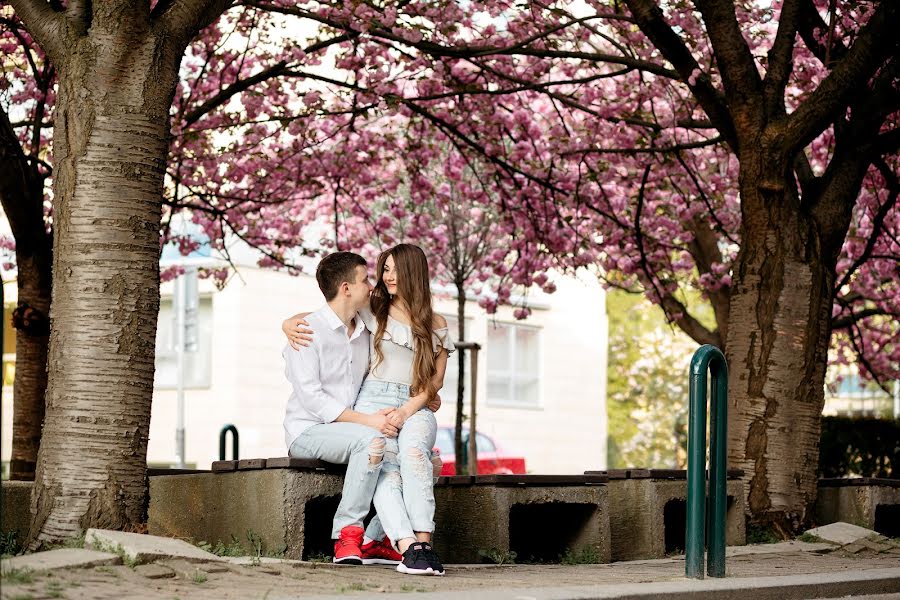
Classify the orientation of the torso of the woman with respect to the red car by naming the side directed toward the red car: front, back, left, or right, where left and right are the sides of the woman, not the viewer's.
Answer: back

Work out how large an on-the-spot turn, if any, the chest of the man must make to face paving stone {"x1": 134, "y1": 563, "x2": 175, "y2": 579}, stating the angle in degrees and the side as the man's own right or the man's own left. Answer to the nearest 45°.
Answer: approximately 90° to the man's own right

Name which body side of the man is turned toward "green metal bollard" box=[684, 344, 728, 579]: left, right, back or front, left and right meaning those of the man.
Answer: front

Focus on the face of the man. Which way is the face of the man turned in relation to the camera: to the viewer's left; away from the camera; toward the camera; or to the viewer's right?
to the viewer's right

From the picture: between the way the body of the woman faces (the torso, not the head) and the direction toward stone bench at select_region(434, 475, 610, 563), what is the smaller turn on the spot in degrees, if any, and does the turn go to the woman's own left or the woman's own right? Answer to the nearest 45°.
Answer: approximately 135° to the woman's own left

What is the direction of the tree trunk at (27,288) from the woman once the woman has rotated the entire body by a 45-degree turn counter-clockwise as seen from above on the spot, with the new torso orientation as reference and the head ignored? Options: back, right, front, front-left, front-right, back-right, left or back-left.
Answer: back

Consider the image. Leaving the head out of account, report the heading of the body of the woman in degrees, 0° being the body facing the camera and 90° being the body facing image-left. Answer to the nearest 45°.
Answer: approximately 0°

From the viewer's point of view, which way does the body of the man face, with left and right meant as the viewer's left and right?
facing the viewer and to the right of the viewer

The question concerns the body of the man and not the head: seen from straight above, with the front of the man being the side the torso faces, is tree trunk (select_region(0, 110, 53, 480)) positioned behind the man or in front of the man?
behind

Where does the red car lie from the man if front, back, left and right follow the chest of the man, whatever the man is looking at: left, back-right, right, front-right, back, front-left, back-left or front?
back-left

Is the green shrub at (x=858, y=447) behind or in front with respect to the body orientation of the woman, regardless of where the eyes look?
behind

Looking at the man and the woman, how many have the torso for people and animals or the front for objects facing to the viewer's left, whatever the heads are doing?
0
